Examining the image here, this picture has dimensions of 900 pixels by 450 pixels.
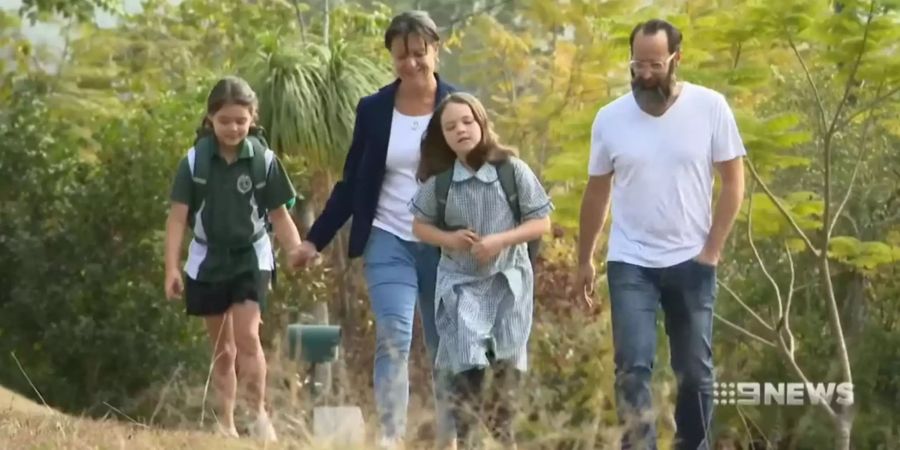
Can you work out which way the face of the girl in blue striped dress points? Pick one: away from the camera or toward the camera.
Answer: toward the camera

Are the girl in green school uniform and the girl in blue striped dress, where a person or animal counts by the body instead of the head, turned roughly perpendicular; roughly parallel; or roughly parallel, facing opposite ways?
roughly parallel

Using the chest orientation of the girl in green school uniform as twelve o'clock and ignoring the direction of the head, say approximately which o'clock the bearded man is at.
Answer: The bearded man is roughly at 10 o'clock from the girl in green school uniform.

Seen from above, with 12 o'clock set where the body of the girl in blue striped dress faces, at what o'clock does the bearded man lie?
The bearded man is roughly at 9 o'clock from the girl in blue striped dress.

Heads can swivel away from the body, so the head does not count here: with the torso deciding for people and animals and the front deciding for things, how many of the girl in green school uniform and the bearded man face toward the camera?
2

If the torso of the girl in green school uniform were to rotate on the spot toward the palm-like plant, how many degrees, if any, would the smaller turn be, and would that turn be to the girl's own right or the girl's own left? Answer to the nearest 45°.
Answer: approximately 180°

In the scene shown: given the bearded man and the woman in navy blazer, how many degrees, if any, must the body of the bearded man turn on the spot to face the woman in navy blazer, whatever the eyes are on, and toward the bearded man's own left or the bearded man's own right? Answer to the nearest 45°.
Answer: approximately 90° to the bearded man's own right

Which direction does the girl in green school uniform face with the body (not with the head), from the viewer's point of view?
toward the camera

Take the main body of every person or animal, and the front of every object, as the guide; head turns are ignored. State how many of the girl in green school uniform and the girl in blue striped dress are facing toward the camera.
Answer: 2
